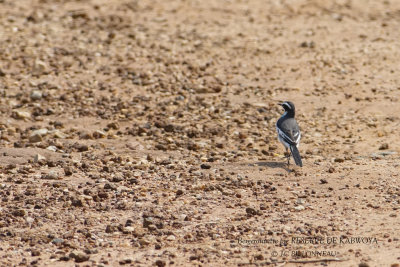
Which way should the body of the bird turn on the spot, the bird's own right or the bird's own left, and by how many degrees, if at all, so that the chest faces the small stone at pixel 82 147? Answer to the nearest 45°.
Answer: approximately 45° to the bird's own left

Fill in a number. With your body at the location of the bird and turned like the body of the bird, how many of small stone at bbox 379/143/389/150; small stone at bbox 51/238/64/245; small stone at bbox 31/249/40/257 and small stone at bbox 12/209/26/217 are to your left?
3

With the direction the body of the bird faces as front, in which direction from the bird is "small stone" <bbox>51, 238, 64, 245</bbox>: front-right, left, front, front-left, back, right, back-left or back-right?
left

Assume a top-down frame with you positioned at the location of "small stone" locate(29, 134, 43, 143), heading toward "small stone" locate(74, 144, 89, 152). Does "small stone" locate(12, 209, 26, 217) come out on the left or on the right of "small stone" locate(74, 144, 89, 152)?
right

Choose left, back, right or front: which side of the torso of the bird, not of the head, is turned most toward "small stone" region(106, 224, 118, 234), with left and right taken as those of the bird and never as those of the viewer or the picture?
left

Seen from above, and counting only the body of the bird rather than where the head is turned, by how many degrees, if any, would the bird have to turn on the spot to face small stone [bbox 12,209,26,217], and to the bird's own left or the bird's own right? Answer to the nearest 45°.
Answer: approximately 90° to the bird's own left

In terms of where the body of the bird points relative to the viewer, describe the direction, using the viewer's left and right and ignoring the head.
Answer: facing away from the viewer and to the left of the viewer

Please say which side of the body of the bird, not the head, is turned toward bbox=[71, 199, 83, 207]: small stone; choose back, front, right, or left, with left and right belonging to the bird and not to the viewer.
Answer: left

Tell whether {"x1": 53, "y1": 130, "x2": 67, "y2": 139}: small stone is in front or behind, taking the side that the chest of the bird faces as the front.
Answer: in front

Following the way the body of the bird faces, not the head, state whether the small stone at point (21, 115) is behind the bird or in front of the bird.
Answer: in front

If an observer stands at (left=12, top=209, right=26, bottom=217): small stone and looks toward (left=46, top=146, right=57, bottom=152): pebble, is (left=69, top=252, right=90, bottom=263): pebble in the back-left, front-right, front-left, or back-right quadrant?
back-right
